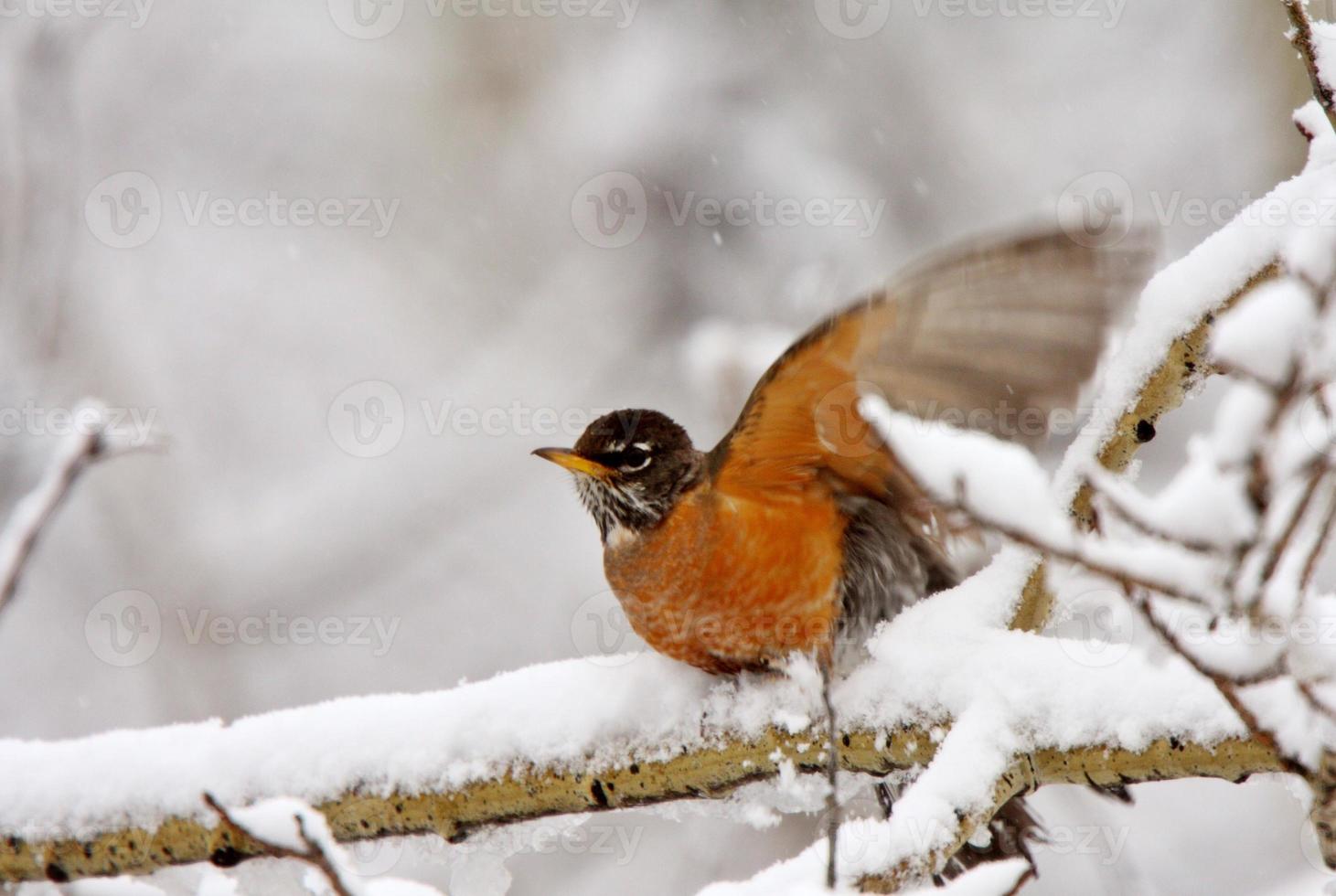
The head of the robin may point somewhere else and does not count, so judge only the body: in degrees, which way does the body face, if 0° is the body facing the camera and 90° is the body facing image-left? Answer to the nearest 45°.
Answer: approximately 45°

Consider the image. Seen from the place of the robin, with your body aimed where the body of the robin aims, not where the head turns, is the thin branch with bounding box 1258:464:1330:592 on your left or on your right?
on your left

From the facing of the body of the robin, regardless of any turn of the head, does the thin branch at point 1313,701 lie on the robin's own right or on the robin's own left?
on the robin's own left
